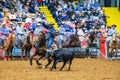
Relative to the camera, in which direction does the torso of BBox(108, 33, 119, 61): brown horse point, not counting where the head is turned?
toward the camera

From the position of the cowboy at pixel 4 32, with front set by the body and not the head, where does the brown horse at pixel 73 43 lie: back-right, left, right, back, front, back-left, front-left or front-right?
front-left

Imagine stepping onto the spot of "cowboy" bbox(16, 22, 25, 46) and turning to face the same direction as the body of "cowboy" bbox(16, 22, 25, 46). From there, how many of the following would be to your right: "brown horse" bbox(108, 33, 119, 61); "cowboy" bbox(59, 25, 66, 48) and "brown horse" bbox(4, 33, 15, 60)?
1

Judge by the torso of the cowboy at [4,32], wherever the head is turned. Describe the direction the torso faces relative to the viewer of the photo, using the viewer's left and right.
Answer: facing the viewer and to the right of the viewer
